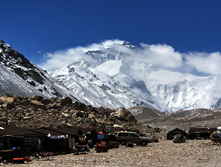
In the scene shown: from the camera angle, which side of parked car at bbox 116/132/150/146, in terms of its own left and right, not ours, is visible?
right
